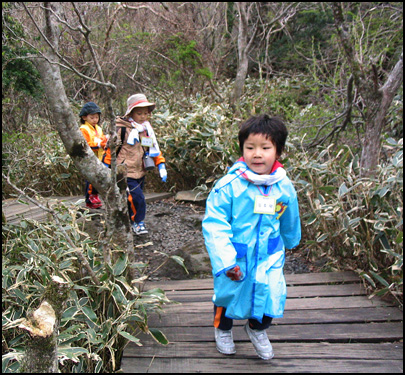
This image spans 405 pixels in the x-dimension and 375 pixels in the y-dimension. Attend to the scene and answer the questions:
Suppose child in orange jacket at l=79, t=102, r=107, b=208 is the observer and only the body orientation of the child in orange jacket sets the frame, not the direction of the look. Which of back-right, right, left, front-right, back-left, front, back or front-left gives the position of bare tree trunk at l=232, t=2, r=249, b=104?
left

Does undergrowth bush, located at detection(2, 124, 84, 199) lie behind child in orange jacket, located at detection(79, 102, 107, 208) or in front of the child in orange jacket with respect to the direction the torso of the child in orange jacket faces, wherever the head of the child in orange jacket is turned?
behind

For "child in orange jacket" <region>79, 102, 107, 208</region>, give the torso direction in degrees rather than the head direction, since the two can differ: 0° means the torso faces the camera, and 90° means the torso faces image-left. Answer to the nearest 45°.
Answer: approximately 315°

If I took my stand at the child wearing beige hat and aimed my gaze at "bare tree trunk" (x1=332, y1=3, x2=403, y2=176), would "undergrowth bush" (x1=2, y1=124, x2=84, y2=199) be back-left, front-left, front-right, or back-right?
back-left

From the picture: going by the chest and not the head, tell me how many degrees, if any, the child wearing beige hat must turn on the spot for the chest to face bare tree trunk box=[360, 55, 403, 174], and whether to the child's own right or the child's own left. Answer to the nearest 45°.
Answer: approximately 45° to the child's own left

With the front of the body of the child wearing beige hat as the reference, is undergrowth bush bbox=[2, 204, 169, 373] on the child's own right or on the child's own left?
on the child's own right
